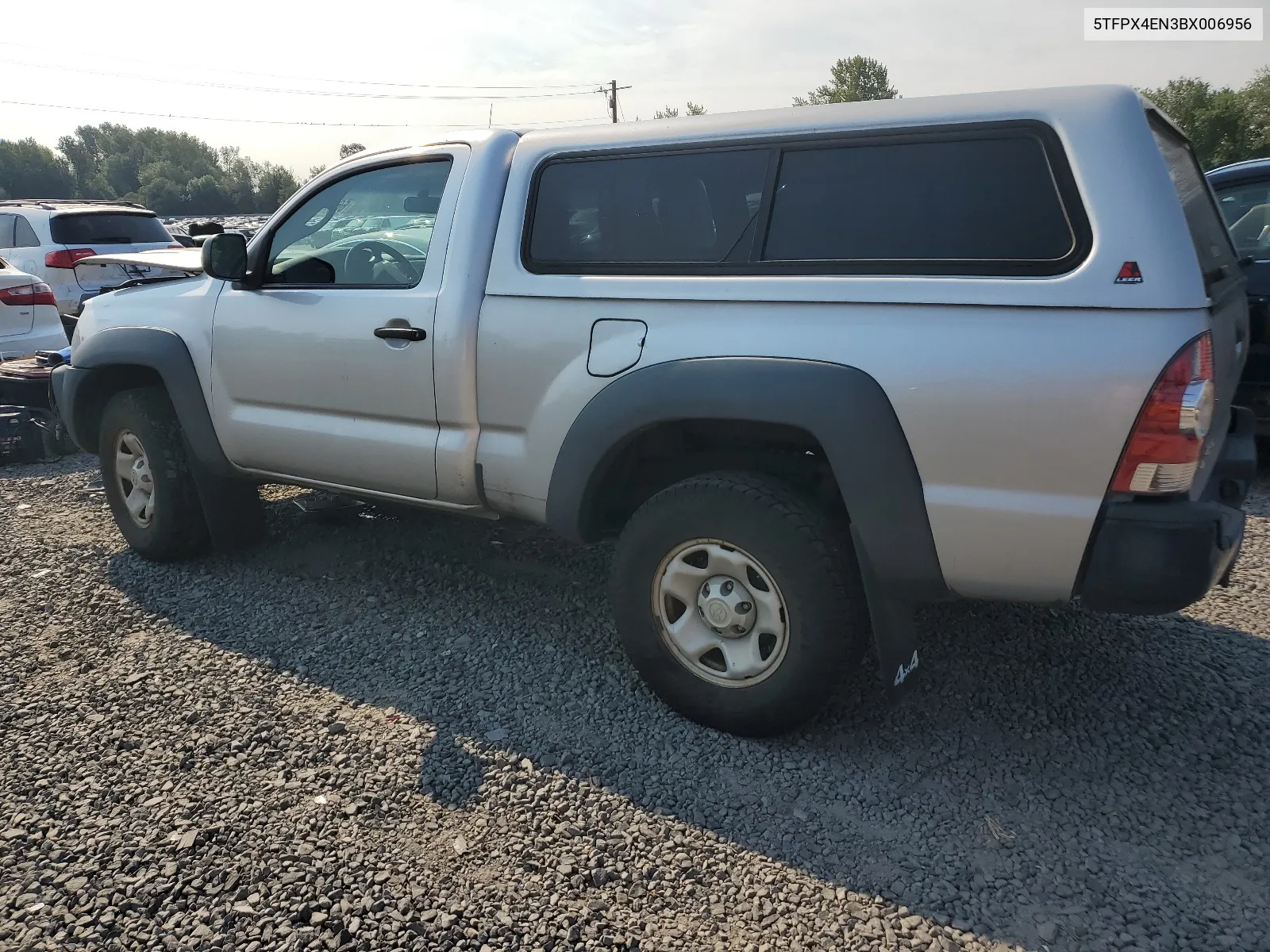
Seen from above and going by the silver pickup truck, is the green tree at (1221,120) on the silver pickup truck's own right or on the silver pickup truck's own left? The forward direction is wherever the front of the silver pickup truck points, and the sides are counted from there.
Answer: on the silver pickup truck's own right

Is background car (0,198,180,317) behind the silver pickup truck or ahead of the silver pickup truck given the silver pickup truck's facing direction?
ahead

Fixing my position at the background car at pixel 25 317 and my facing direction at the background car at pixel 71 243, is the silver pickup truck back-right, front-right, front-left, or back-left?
back-right

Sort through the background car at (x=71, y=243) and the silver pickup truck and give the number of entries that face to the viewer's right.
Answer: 0

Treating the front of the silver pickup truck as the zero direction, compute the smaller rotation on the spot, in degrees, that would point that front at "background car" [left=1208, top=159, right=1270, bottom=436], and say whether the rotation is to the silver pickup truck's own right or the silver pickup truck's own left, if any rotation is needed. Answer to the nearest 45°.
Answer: approximately 90° to the silver pickup truck's own right

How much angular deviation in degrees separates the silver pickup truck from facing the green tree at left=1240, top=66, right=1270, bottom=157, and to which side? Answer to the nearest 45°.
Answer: approximately 90° to its right

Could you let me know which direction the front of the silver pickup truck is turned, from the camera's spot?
facing away from the viewer and to the left of the viewer

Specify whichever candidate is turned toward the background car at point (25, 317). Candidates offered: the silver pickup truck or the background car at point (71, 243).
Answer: the silver pickup truck

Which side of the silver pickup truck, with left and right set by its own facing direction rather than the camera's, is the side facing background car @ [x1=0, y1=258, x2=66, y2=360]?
front

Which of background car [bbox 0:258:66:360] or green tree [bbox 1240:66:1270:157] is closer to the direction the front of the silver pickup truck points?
the background car

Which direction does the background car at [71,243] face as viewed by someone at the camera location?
facing away from the viewer and to the left of the viewer
